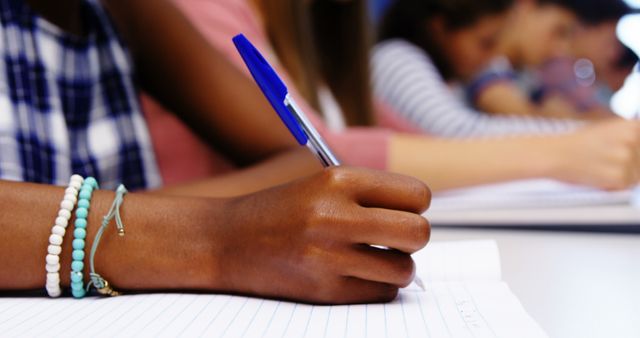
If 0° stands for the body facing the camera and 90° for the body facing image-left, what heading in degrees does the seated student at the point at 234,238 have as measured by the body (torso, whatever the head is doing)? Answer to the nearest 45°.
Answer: approximately 315°

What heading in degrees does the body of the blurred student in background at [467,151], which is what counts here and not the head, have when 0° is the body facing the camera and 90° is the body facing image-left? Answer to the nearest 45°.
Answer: approximately 315°
